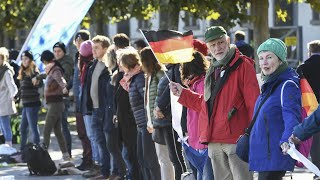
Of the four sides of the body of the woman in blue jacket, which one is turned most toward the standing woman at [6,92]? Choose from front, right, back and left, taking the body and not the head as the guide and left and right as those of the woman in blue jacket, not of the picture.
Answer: right

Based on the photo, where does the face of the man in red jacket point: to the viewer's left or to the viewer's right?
to the viewer's left

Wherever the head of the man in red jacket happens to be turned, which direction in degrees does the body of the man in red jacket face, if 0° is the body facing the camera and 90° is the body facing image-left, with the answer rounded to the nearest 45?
approximately 45°

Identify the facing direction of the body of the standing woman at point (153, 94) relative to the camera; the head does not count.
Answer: to the viewer's left

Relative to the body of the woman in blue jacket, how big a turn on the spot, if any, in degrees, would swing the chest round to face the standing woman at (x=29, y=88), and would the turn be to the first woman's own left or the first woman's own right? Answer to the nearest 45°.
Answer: approximately 90° to the first woman's own right

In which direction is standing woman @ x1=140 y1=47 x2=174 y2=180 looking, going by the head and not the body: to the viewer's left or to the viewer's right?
to the viewer's left
